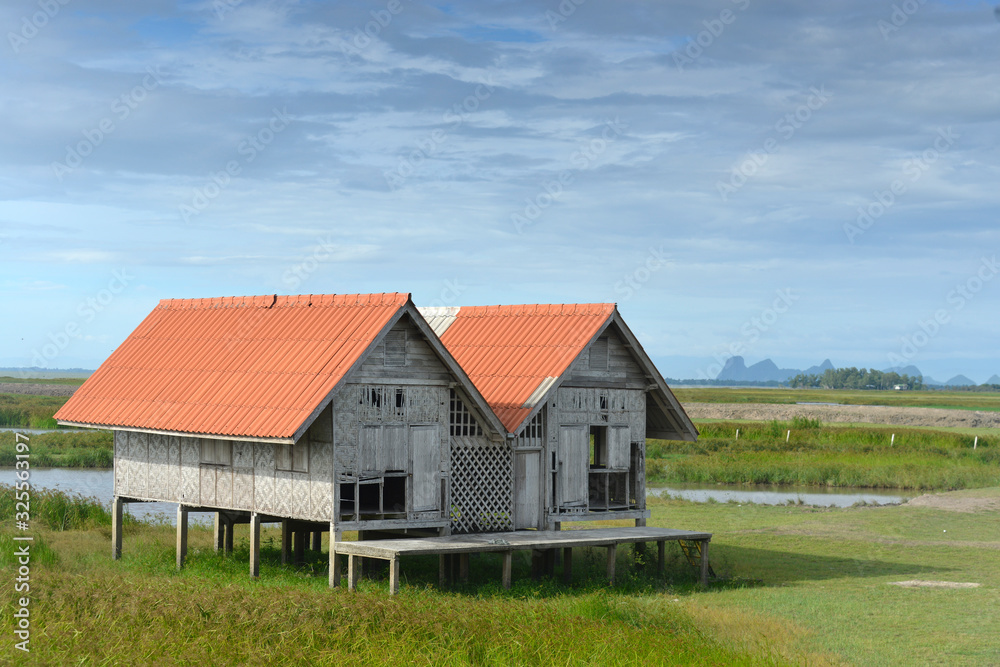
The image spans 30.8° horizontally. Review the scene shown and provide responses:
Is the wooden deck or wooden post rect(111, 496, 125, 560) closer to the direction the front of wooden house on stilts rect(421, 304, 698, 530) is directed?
the wooden deck

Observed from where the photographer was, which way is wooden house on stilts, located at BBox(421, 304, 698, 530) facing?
facing the viewer and to the right of the viewer

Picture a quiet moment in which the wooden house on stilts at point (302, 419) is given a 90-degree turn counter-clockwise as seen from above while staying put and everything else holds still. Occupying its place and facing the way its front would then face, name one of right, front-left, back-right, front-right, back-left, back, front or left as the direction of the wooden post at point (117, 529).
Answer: left

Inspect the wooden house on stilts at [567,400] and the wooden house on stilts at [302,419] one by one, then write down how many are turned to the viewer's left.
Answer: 0

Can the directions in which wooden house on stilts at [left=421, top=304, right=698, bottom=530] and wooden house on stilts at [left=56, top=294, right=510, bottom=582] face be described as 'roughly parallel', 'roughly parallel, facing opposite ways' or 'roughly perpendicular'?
roughly parallel

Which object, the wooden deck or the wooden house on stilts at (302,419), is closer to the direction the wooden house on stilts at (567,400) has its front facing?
the wooden deck

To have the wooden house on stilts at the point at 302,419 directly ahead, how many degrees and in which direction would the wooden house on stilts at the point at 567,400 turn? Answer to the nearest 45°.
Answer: approximately 90° to its right
